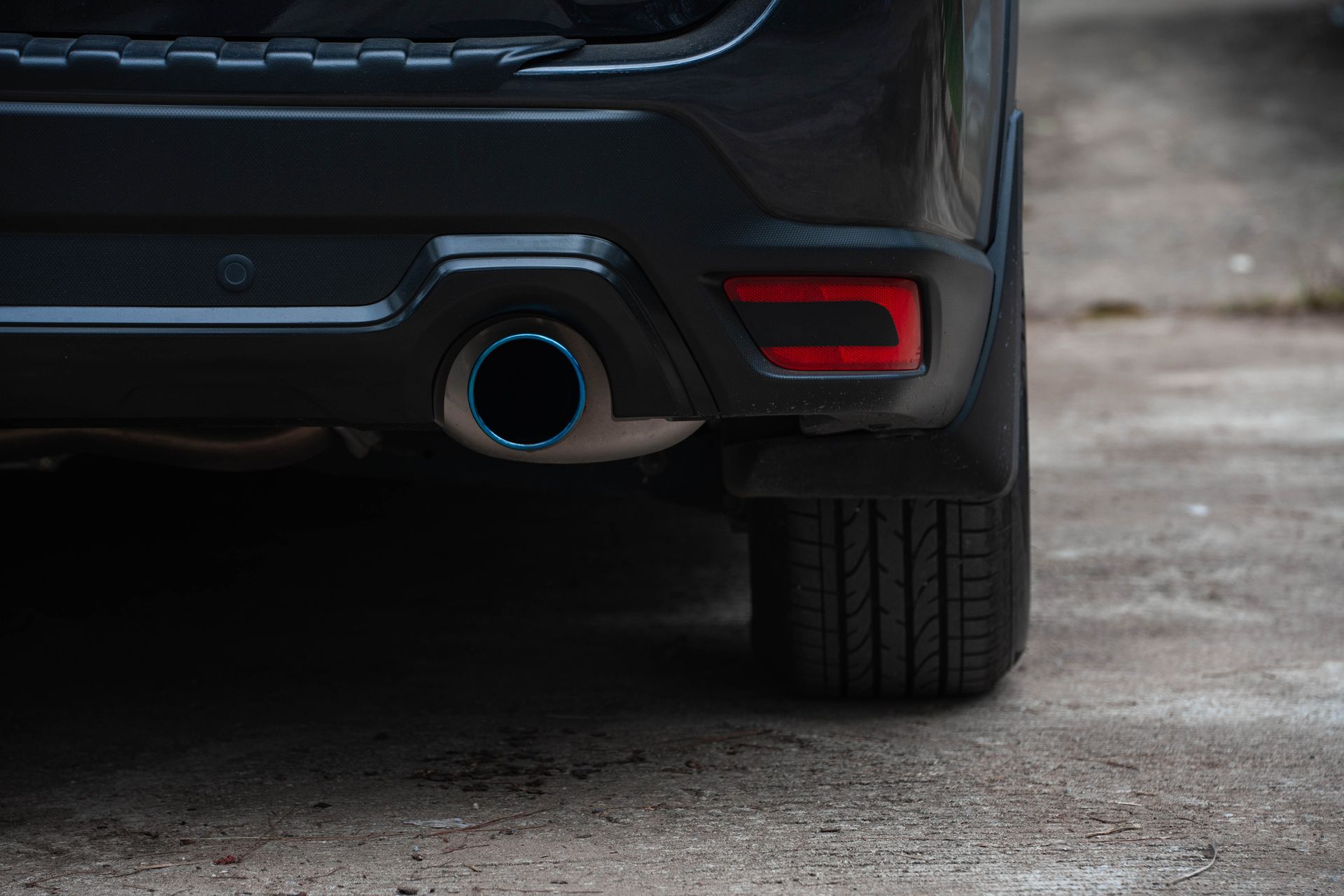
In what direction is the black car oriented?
away from the camera
